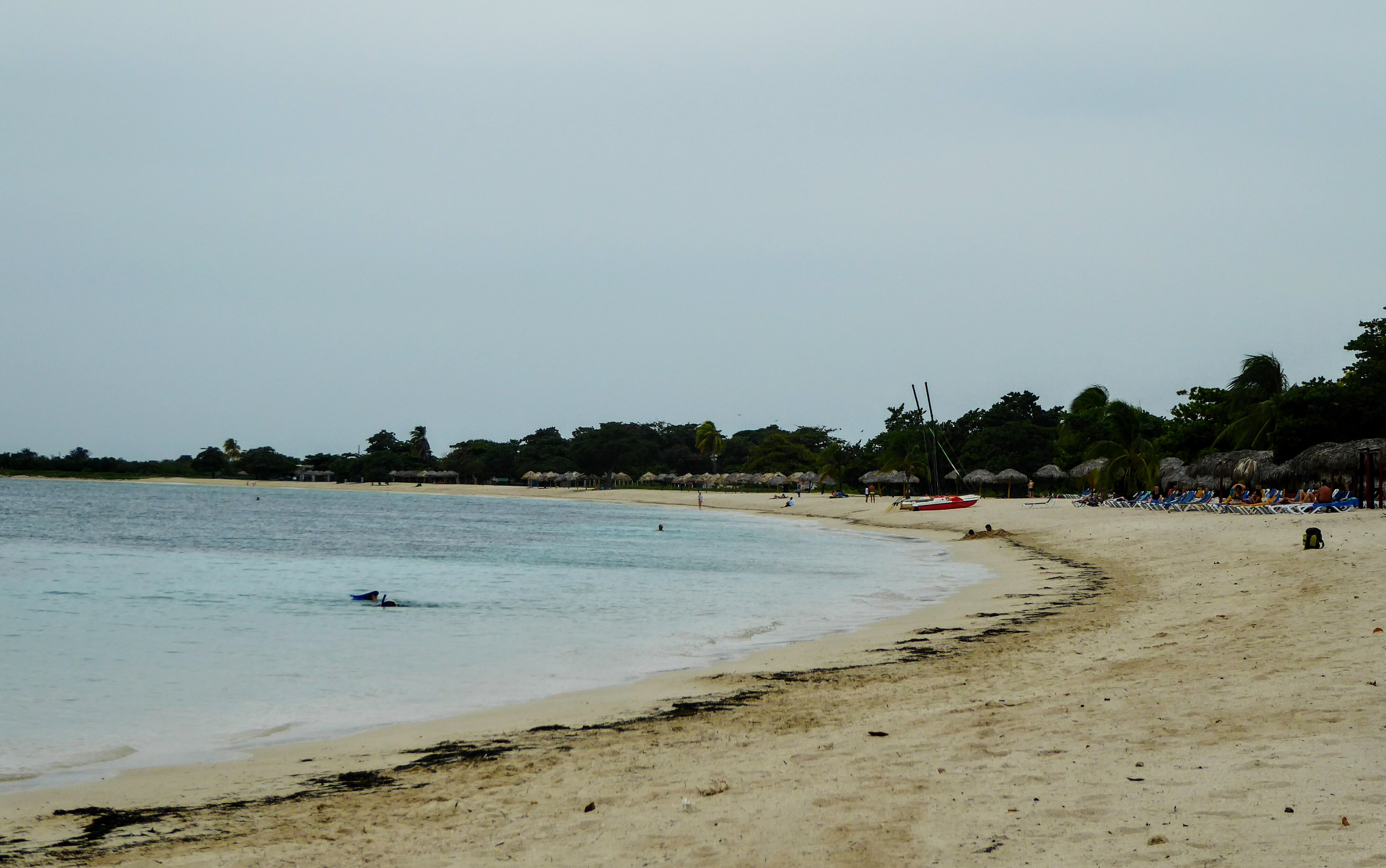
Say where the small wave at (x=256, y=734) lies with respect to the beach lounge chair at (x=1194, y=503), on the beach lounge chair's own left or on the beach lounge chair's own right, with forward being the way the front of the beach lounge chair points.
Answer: on the beach lounge chair's own left

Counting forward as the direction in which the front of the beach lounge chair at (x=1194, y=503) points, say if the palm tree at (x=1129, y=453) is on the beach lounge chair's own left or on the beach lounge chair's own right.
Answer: on the beach lounge chair's own right

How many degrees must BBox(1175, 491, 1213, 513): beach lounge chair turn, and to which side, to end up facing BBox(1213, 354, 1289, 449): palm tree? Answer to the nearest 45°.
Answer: approximately 90° to its right

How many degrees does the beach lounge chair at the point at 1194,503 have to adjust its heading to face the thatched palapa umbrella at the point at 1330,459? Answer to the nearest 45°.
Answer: approximately 135° to its left

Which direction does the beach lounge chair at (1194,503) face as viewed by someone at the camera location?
facing to the left of the viewer

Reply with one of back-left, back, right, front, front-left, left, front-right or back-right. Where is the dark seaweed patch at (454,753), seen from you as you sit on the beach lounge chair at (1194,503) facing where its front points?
left
